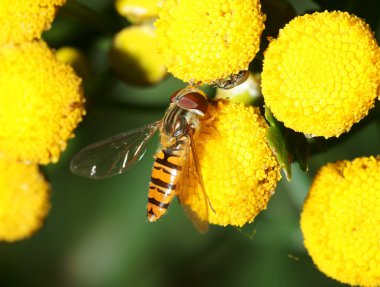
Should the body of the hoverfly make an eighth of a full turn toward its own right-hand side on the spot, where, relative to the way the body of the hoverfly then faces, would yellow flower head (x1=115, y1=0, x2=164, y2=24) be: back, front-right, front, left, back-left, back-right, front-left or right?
left

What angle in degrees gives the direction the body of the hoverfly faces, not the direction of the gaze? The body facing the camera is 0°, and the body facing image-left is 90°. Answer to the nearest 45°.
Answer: approximately 225°

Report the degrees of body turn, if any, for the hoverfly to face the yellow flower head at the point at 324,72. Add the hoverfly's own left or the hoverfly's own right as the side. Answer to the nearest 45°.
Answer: approximately 45° to the hoverfly's own right

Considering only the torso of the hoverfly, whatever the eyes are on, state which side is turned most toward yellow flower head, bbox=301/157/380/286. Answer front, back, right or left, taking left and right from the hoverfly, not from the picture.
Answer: right

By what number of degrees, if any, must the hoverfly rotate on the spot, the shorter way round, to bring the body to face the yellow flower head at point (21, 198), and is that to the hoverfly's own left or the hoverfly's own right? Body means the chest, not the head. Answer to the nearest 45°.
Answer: approximately 90° to the hoverfly's own left
